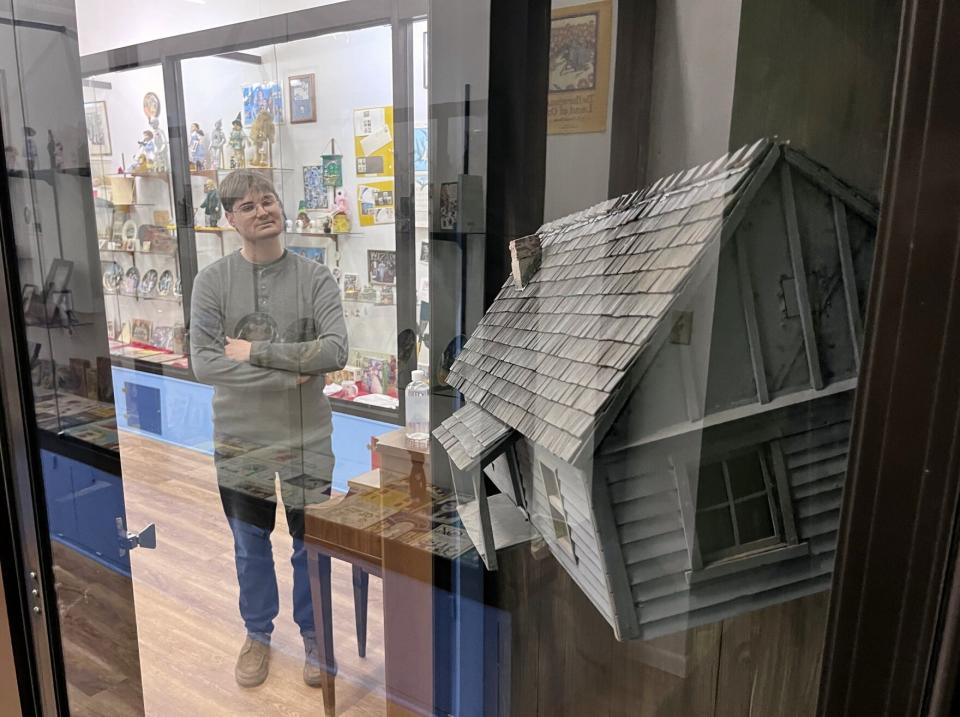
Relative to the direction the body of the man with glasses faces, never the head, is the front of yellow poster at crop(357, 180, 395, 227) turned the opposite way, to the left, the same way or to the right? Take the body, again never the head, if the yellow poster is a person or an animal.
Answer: the same way

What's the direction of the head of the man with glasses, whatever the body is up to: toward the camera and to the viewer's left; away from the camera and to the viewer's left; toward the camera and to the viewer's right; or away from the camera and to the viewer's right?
toward the camera and to the viewer's right

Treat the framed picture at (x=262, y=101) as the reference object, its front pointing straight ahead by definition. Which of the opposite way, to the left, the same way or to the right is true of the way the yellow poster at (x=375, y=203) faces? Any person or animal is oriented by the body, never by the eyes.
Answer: the same way

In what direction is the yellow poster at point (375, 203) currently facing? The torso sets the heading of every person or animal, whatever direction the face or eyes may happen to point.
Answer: toward the camera

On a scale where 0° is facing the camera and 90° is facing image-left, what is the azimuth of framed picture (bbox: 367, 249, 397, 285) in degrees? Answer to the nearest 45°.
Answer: approximately 0°

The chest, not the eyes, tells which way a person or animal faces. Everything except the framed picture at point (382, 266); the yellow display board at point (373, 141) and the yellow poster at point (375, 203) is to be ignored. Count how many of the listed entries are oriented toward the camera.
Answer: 3

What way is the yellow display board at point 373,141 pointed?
toward the camera

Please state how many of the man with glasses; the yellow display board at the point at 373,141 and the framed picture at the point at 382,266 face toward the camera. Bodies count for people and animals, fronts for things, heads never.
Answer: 3

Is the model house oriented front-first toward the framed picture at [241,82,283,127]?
no
